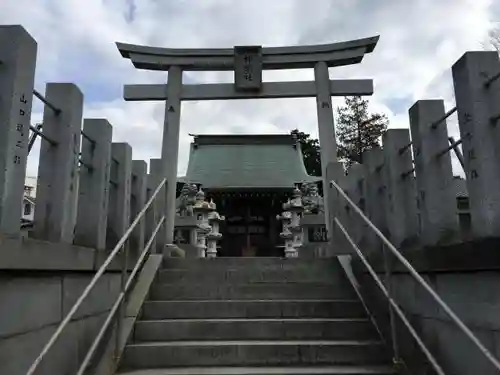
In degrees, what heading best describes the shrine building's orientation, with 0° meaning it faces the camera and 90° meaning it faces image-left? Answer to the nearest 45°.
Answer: approximately 0°

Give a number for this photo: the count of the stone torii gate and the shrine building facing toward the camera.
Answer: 2

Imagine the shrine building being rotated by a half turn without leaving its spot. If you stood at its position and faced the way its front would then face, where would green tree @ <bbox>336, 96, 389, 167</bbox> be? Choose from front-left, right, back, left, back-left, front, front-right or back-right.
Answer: front-right

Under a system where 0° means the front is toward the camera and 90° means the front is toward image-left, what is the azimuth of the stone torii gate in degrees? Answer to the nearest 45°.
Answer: approximately 0°

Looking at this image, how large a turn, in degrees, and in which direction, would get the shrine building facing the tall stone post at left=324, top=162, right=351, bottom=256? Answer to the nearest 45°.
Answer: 0° — it already faces it

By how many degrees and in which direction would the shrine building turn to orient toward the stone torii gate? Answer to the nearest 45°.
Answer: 0° — it already faces it
